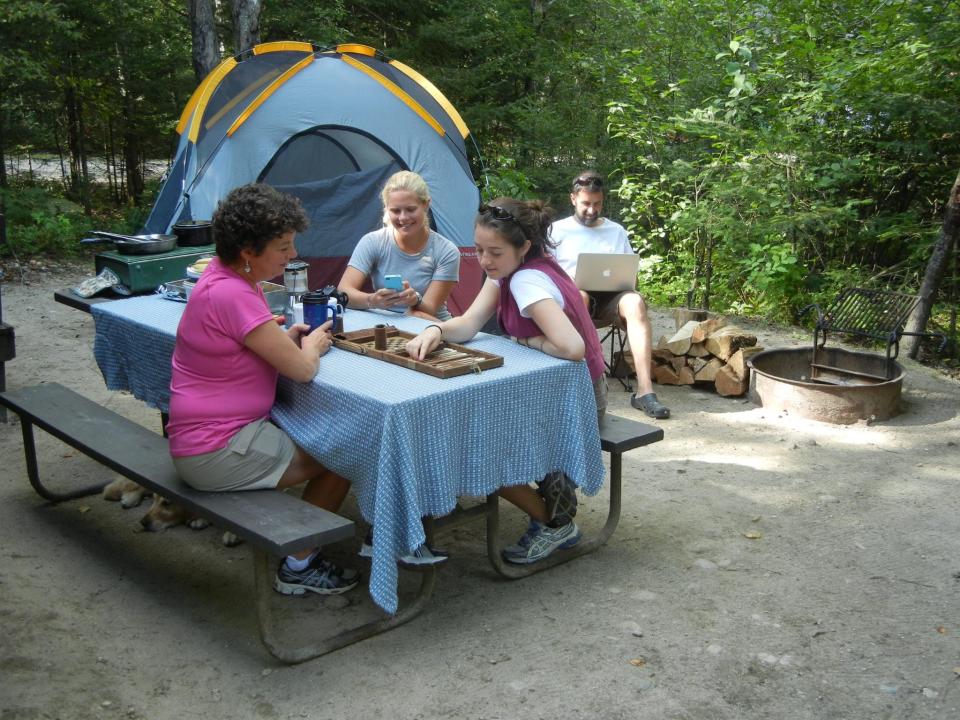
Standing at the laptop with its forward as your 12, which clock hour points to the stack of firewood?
The stack of firewood is roughly at 2 o'clock from the laptop.

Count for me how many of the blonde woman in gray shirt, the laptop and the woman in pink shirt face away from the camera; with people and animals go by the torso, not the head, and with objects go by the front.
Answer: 1

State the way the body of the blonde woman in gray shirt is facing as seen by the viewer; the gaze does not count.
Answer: toward the camera

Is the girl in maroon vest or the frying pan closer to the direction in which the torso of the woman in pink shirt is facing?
the girl in maroon vest

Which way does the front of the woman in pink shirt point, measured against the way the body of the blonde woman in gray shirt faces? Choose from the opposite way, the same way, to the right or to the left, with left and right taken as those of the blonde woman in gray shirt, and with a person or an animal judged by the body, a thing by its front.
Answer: to the left

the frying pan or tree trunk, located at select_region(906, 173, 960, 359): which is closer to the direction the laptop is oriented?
the tree trunk

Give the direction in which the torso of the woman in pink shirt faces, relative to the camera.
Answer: to the viewer's right

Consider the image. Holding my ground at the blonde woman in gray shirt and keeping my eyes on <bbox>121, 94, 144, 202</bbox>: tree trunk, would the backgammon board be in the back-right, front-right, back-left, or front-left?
back-left

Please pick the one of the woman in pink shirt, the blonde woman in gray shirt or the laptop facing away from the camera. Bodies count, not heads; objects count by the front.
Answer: the laptop

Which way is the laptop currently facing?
away from the camera

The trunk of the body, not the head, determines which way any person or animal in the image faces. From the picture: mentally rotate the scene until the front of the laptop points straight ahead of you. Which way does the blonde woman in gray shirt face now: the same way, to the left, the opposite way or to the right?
the opposite way

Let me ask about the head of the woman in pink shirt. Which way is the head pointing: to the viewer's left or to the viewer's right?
to the viewer's right

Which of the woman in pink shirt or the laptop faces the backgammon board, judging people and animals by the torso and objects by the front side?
the woman in pink shirt

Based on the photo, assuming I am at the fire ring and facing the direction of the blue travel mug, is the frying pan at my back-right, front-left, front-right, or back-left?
front-right

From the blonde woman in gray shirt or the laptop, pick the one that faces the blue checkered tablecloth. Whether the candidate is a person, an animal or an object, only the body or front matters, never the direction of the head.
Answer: the blonde woman in gray shirt

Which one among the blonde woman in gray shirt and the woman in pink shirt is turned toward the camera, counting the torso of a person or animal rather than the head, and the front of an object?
the blonde woman in gray shirt

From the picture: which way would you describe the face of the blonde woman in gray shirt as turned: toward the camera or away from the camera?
toward the camera
